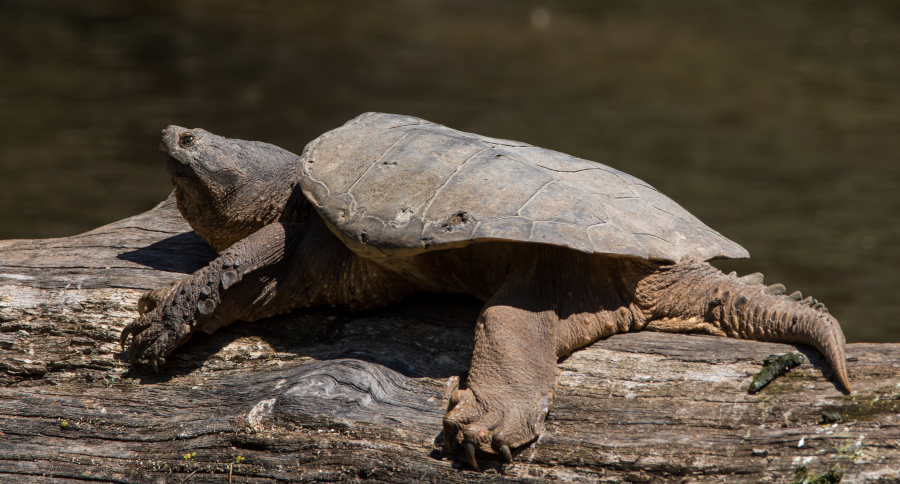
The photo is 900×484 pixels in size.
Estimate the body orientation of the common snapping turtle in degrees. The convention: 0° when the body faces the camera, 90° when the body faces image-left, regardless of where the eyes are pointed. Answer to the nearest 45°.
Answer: approximately 90°
